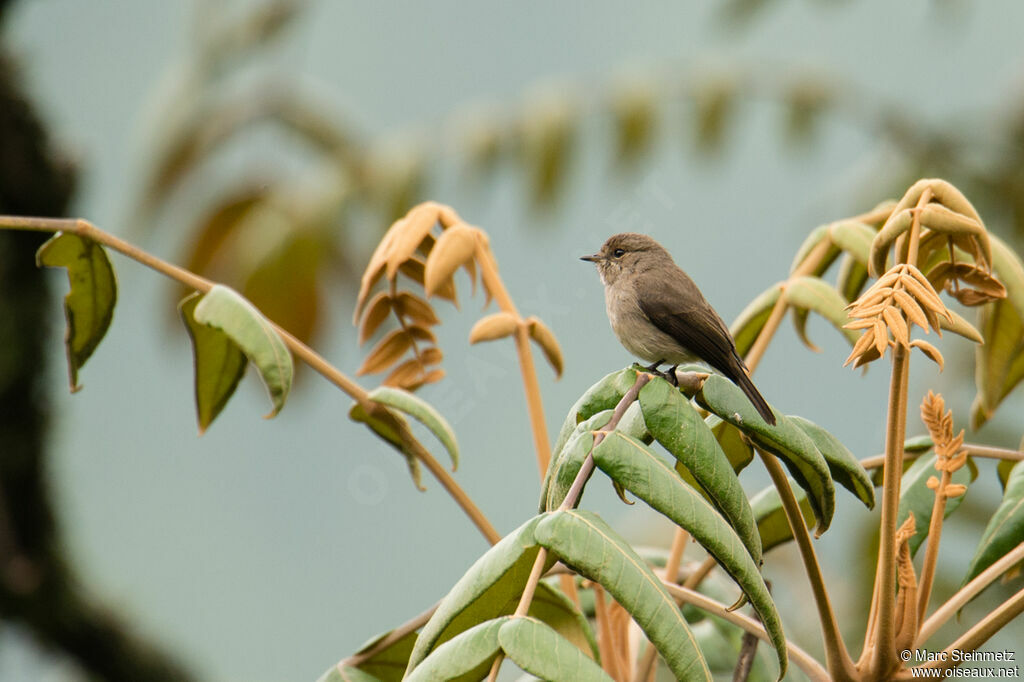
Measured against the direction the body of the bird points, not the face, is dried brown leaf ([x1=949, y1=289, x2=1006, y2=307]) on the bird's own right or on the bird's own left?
on the bird's own left

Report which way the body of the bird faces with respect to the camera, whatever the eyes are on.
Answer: to the viewer's left

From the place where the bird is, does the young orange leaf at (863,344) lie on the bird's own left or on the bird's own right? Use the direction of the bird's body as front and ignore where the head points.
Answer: on the bird's own left
